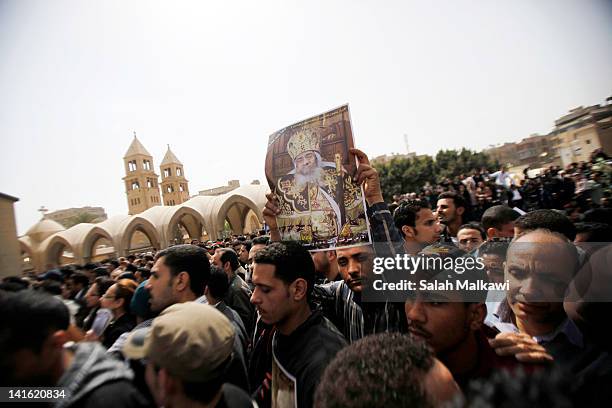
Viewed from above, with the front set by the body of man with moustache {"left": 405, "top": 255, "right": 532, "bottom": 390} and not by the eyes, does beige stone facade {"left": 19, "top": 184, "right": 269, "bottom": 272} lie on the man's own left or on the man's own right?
on the man's own right

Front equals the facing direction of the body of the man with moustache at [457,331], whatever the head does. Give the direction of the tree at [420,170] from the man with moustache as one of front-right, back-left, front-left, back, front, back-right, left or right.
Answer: back-right

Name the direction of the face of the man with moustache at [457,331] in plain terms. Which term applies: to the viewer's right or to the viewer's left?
to the viewer's left

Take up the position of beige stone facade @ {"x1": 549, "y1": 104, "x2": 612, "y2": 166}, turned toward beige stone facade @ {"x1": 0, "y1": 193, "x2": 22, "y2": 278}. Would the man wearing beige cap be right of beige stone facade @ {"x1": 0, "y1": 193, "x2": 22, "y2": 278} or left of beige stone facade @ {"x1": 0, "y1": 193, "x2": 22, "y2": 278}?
left

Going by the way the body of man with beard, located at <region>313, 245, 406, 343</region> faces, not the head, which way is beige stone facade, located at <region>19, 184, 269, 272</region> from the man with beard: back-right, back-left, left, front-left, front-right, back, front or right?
back-right

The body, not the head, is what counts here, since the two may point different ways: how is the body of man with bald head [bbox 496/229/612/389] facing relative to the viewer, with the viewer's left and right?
facing the viewer and to the left of the viewer

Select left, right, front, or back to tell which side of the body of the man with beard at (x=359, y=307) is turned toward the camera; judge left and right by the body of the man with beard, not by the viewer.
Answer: front

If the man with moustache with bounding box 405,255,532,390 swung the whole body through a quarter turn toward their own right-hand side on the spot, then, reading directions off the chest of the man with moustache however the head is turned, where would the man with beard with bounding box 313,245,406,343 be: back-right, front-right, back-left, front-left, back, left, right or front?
front

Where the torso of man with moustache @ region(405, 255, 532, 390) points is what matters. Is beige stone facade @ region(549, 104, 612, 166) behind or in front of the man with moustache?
behind
